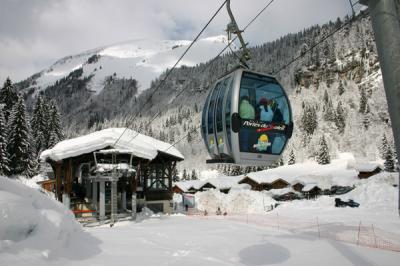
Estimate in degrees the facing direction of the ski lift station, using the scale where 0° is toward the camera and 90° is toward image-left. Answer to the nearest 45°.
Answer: approximately 0°

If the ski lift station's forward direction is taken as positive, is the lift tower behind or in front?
in front

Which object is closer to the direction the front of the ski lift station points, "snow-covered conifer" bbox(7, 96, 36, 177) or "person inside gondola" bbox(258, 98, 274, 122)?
the person inside gondola

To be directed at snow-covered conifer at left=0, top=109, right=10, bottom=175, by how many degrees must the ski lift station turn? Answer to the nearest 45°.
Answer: approximately 135° to its right
